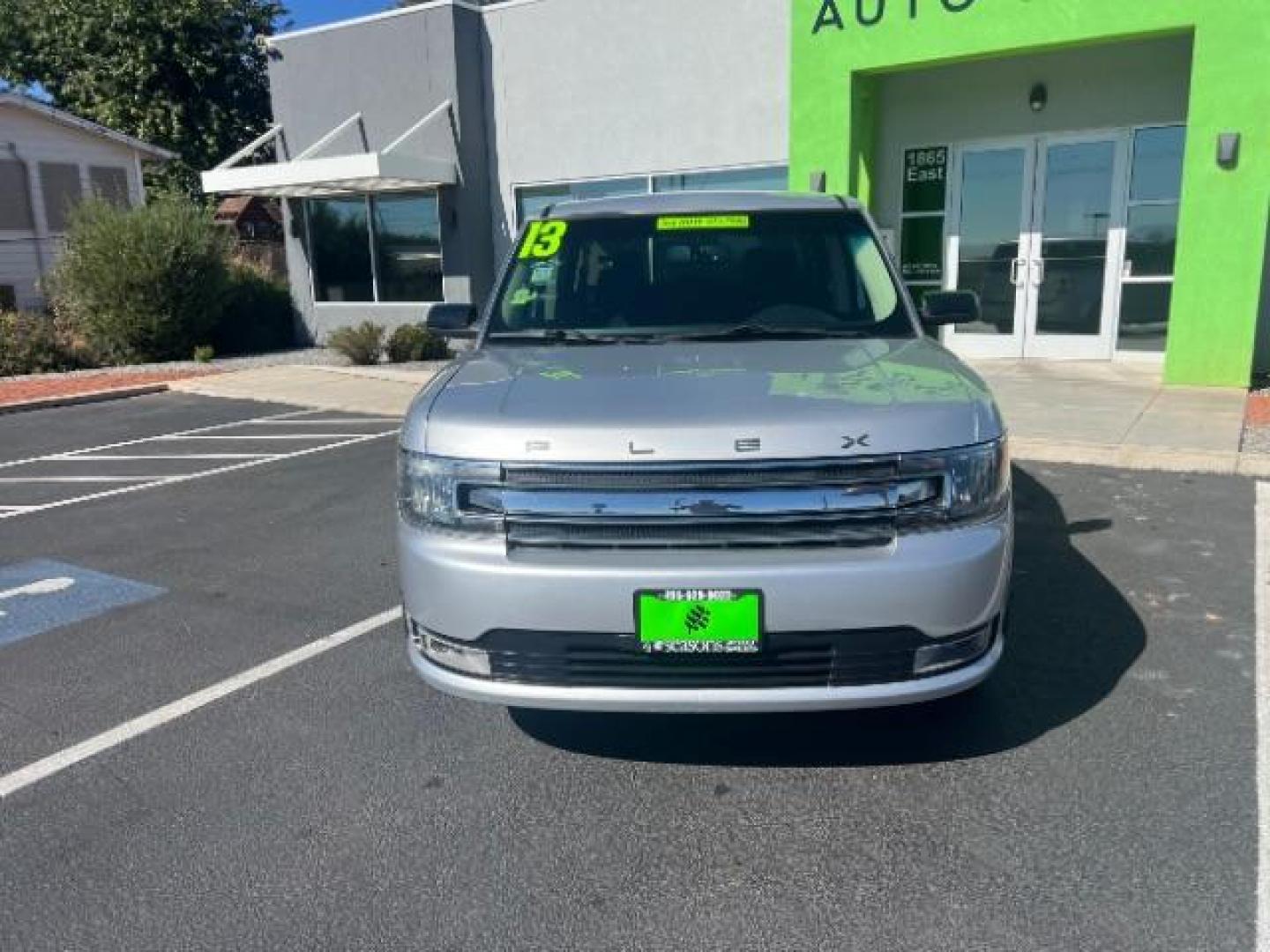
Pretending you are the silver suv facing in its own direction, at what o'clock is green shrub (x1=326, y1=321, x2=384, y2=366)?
The green shrub is roughly at 5 o'clock from the silver suv.

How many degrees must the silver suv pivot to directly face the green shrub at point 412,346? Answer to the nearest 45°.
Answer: approximately 180°

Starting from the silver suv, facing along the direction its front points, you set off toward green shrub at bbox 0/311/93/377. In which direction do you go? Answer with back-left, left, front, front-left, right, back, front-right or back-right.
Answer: back-right

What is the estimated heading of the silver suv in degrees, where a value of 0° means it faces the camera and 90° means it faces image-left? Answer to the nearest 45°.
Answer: approximately 0°

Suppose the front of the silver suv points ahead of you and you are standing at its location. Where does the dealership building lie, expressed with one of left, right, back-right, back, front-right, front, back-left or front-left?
back

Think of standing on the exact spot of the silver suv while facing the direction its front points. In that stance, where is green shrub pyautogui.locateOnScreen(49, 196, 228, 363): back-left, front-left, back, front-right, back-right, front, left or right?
back-right

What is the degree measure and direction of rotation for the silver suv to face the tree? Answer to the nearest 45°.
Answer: approximately 135° to its right

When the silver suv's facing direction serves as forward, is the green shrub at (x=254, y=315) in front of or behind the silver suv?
behind

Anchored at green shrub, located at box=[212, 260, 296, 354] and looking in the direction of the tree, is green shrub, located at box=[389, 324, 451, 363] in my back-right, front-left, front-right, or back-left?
back-right

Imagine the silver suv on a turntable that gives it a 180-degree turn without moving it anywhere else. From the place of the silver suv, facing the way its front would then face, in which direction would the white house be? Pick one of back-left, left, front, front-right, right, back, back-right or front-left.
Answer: front-left
